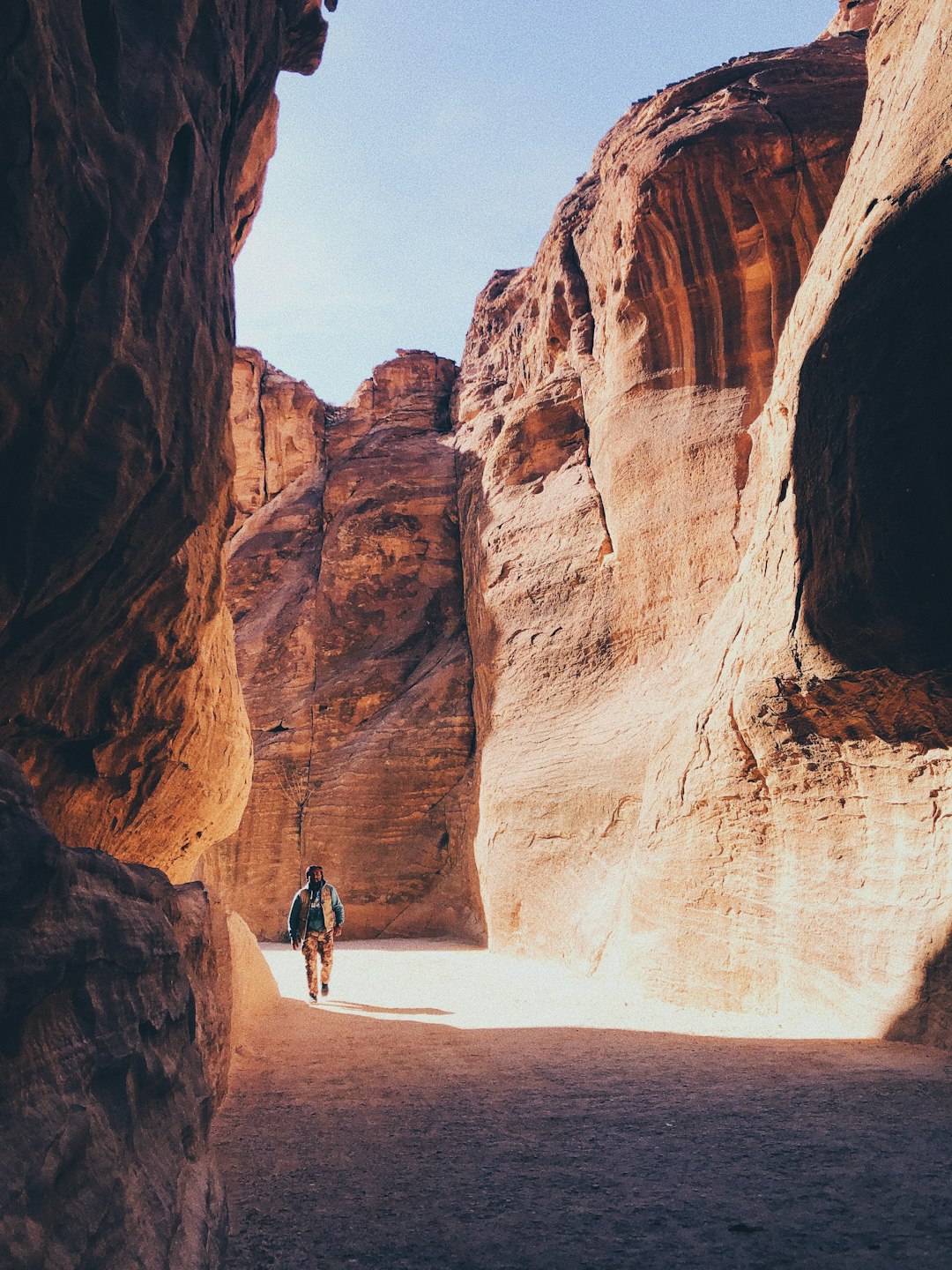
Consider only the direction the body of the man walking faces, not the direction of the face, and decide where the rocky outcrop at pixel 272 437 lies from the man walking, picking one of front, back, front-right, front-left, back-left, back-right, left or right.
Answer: back

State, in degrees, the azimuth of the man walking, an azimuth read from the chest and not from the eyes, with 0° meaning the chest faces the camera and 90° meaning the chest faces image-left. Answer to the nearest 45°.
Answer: approximately 0°
